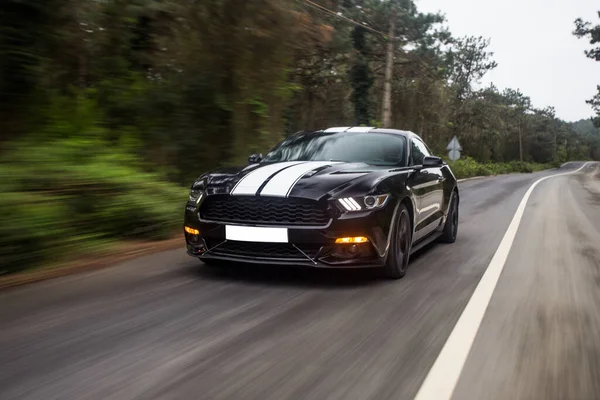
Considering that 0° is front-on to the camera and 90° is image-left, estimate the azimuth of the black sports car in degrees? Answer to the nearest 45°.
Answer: approximately 45°

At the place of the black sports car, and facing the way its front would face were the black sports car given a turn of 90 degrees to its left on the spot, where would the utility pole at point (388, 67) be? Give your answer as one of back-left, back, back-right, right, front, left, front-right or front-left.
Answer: back-left
